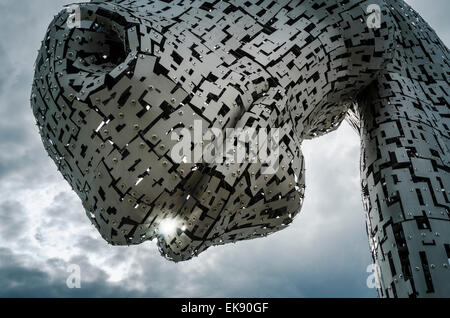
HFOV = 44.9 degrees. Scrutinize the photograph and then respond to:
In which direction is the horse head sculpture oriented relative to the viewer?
to the viewer's left
